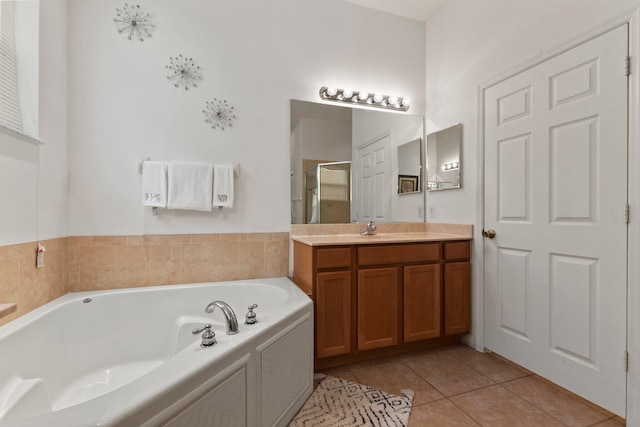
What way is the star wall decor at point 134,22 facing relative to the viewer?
toward the camera

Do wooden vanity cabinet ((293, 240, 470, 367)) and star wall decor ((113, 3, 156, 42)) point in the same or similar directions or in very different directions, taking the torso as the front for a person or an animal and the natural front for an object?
same or similar directions

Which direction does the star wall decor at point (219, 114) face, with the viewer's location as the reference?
facing the viewer

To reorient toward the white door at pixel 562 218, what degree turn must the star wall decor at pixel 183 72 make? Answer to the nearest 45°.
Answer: approximately 45° to its left

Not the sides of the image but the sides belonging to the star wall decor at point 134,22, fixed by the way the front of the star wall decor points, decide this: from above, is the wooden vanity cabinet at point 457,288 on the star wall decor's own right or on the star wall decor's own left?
on the star wall decor's own left

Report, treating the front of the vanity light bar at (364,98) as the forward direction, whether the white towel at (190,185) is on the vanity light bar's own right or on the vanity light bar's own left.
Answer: on the vanity light bar's own right

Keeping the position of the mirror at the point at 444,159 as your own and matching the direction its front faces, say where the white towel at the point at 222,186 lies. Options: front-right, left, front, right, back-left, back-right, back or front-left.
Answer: front

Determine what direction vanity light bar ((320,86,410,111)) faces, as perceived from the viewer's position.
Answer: facing the viewer and to the right of the viewer

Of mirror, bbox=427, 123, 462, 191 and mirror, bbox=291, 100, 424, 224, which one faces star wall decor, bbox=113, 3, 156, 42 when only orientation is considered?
mirror, bbox=427, 123, 462, 191

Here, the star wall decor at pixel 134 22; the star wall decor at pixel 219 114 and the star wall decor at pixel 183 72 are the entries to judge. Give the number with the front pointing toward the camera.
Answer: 3
